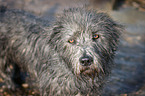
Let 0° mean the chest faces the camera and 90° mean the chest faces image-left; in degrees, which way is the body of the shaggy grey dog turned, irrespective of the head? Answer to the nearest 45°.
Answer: approximately 315°
